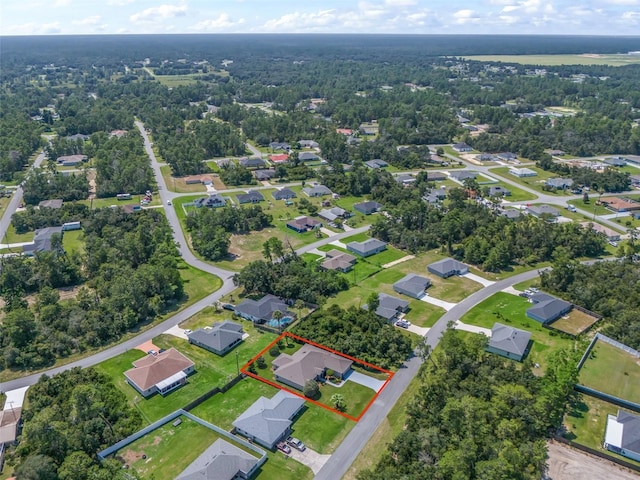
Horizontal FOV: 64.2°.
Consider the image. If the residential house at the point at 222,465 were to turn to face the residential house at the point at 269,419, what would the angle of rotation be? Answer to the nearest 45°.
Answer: approximately 90° to its left

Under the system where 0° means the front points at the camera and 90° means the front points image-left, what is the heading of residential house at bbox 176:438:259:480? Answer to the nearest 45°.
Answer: approximately 315°

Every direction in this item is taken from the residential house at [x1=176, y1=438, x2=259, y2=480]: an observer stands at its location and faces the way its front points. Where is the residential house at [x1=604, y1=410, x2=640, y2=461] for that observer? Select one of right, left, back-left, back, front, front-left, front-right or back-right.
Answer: front-left

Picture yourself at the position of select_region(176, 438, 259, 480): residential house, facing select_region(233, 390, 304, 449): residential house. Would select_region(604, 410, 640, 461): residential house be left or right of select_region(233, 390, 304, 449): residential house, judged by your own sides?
right
